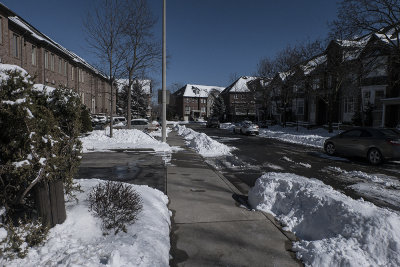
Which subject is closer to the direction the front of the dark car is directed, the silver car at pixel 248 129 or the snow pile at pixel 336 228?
the silver car

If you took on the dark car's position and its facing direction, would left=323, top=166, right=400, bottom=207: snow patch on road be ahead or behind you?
behind

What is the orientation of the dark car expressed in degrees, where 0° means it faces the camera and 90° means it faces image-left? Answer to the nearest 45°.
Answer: approximately 135°

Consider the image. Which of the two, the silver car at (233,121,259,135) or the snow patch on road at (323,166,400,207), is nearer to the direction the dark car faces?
the silver car

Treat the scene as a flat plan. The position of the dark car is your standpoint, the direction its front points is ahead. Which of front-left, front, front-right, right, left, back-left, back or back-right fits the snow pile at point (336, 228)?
back-left

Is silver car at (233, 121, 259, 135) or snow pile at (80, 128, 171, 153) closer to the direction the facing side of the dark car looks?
the silver car

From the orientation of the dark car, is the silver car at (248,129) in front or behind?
in front

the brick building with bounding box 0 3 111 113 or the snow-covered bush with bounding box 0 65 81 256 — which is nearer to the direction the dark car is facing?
the brick building

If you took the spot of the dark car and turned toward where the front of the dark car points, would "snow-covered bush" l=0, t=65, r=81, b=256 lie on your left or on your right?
on your left

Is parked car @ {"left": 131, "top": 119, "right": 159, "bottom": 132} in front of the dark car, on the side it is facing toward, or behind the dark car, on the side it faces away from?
in front

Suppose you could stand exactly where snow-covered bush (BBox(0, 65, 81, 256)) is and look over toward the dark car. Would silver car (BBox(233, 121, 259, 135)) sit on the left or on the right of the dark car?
left

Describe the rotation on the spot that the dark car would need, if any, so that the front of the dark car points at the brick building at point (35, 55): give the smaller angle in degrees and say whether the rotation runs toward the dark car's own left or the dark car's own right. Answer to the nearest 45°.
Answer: approximately 45° to the dark car's own left

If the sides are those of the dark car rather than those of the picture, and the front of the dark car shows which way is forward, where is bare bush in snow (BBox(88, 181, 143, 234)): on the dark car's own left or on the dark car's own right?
on the dark car's own left
